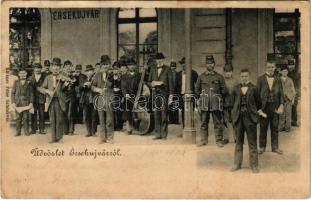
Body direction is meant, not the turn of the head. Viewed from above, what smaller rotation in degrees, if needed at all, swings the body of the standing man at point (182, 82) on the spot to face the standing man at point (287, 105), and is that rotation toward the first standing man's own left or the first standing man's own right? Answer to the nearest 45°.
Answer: approximately 90° to the first standing man's own left

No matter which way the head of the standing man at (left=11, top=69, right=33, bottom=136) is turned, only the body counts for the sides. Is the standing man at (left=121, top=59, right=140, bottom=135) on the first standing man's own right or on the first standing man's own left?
on the first standing man's own left

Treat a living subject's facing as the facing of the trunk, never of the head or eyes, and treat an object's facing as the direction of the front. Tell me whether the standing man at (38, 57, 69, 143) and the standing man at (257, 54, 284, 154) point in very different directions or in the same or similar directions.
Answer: same or similar directions

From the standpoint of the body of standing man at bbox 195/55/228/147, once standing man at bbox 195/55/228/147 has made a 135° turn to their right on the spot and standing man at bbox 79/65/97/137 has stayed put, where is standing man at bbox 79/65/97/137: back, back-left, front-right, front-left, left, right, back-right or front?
front-left

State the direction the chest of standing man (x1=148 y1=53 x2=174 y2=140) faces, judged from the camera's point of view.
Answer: toward the camera

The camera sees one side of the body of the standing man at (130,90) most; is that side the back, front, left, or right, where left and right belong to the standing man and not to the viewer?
front

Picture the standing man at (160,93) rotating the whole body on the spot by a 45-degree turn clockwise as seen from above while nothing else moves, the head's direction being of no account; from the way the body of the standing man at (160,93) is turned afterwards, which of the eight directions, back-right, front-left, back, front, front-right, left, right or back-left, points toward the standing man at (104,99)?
front-right

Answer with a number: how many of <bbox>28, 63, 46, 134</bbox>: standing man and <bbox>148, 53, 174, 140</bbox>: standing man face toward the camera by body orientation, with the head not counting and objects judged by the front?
2

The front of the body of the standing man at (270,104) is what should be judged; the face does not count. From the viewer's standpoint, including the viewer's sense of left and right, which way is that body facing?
facing the viewer

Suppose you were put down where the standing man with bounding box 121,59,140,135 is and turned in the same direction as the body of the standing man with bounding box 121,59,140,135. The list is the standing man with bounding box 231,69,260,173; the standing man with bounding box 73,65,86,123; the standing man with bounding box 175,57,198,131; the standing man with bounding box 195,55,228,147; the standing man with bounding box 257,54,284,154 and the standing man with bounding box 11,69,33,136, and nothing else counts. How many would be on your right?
2

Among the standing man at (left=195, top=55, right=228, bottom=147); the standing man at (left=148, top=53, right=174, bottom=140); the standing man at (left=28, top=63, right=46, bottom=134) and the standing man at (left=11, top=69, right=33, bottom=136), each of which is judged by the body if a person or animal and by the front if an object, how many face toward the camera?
4

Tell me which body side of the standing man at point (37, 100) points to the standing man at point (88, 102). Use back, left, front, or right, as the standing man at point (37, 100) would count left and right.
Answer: left

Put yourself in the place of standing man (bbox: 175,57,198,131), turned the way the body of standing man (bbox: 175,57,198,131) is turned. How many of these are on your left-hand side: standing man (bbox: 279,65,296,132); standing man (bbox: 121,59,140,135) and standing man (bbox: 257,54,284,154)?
2

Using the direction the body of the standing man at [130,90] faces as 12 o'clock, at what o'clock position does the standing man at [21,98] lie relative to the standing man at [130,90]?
the standing man at [21,98] is roughly at 3 o'clock from the standing man at [130,90].

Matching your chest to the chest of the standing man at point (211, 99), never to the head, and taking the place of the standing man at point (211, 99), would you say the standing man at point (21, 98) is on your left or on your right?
on your right

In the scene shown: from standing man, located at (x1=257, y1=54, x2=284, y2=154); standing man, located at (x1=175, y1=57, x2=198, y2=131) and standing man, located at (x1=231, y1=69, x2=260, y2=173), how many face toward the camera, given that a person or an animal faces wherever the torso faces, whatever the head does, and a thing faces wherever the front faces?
3

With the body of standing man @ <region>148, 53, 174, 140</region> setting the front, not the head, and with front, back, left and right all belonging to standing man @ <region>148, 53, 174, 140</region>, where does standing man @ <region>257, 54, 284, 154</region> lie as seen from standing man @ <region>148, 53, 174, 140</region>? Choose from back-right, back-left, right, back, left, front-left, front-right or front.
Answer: left
